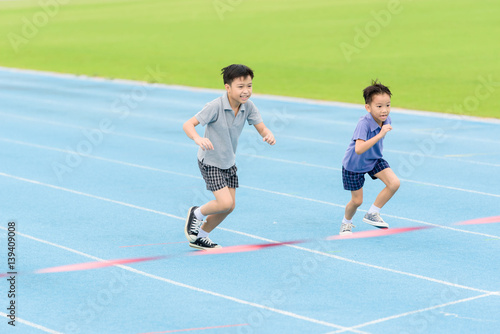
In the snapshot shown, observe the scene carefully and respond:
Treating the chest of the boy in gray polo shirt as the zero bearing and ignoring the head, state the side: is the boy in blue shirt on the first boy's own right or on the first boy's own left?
on the first boy's own left

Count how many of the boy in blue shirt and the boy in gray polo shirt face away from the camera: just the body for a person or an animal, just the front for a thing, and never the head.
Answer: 0

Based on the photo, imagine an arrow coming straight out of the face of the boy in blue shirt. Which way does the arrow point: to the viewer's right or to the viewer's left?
to the viewer's right

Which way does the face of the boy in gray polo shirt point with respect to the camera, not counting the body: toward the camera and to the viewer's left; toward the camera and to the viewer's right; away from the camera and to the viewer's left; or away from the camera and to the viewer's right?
toward the camera and to the viewer's right

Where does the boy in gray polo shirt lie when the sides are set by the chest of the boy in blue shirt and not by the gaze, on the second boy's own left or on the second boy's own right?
on the second boy's own right

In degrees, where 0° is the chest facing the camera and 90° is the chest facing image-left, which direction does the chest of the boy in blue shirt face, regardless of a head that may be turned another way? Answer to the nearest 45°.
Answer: approximately 315°

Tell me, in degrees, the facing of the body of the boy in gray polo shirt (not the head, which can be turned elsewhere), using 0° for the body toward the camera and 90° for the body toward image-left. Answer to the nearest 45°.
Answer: approximately 315°
